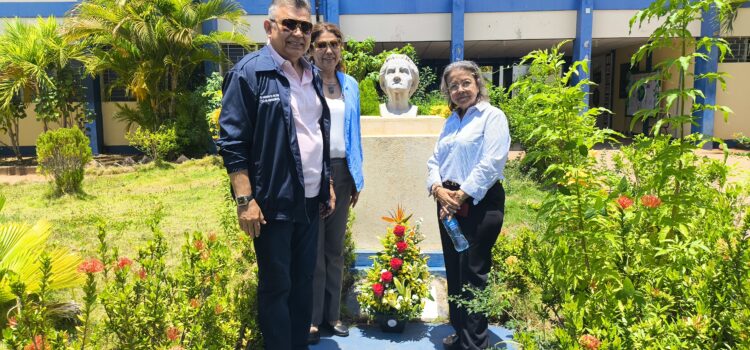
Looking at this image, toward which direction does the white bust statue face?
toward the camera

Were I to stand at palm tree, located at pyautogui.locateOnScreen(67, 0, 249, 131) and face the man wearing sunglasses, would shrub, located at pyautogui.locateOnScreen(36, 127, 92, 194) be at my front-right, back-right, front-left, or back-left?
front-right

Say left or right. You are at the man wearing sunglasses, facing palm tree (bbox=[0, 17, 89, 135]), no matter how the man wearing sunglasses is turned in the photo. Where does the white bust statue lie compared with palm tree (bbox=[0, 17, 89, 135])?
right

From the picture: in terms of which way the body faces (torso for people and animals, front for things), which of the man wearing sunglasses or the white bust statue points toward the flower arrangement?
the white bust statue

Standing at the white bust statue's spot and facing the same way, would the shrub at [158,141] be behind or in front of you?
behind

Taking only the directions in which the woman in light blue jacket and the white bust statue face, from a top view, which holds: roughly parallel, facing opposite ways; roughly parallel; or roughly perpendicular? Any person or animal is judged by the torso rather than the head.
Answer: roughly parallel

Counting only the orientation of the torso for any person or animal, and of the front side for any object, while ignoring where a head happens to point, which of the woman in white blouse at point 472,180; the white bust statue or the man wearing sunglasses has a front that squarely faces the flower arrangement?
the white bust statue

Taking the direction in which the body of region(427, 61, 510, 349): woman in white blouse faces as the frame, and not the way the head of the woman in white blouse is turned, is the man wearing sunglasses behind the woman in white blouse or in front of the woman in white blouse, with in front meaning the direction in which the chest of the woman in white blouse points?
in front

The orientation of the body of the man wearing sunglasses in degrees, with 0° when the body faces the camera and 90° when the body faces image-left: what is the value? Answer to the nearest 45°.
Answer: approximately 315°

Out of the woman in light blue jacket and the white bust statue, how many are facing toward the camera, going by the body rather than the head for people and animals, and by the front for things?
2

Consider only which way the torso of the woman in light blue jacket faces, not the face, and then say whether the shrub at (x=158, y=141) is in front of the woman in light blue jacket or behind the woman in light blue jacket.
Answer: behind

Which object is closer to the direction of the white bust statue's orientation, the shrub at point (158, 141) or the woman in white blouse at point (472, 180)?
the woman in white blouse

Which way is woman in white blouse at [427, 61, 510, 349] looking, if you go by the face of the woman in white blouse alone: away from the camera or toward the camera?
toward the camera

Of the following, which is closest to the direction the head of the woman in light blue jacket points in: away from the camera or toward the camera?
toward the camera
